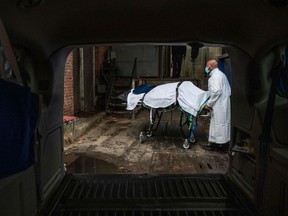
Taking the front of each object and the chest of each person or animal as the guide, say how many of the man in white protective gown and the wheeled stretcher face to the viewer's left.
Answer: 2

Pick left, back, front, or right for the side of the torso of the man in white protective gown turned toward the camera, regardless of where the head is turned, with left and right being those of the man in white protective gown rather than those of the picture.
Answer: left

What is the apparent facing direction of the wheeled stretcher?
to the viewer's left

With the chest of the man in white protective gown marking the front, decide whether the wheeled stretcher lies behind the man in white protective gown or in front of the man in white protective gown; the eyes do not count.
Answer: in front

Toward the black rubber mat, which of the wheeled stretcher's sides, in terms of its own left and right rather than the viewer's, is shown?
left

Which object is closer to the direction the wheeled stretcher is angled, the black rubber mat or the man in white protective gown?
the black rubber mat

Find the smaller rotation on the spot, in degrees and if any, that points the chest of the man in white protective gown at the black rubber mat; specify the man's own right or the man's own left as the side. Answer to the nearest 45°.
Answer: approximately 90° to the man's own left

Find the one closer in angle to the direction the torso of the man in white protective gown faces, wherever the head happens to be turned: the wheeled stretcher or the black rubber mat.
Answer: the wheeled stretcher
